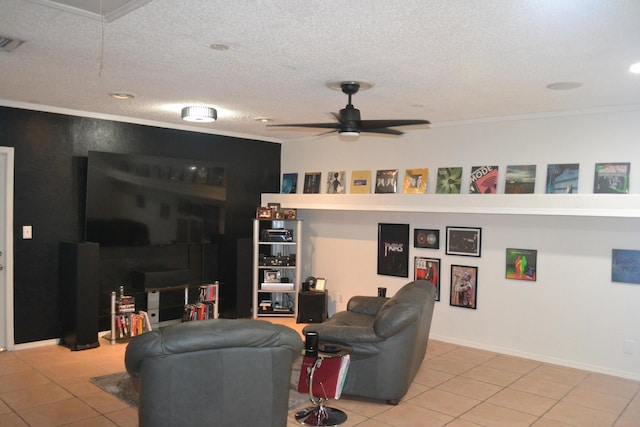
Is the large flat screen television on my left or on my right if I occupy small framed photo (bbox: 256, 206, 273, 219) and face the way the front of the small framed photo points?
on my right

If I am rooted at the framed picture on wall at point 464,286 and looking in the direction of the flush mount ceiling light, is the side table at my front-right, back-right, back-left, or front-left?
front-left

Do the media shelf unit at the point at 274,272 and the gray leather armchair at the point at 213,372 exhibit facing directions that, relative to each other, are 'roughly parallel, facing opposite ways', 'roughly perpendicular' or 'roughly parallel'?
roughly parallel, facing opposite ways

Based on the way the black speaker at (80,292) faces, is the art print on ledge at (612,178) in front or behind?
in front

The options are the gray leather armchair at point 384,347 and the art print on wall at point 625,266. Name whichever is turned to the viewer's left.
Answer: the gray leather armchair

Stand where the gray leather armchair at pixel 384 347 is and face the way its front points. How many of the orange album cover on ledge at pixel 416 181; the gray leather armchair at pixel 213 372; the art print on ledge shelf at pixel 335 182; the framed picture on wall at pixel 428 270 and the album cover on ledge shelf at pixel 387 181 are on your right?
4

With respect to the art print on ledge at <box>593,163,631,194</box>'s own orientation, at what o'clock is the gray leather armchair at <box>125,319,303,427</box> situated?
The gray leather armchair is roughly at 1 o'clock from the art print on ledge.

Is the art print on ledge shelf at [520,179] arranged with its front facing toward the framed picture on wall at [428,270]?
no

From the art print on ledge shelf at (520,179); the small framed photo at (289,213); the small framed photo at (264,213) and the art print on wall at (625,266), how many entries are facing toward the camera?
4

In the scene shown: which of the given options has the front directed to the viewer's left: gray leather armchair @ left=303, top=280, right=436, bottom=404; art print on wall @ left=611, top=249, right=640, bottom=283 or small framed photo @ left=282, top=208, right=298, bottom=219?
the gray leather armchair

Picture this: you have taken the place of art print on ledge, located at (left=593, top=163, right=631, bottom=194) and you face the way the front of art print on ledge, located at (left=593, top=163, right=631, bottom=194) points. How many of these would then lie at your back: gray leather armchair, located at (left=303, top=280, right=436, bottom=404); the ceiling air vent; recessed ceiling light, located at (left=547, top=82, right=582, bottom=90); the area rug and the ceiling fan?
0

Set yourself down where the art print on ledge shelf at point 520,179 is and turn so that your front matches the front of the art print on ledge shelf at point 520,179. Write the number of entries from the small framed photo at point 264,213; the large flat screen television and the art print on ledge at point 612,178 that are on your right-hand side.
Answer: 2

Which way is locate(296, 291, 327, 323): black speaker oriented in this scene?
toward the camera

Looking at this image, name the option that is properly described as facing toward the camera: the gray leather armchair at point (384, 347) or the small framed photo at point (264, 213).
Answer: the small framed photo

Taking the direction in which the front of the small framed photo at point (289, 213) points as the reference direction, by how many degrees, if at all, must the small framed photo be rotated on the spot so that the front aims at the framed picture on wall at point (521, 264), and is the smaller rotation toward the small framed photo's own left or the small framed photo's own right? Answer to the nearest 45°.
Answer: approximately 45° to the small framed photo's own left

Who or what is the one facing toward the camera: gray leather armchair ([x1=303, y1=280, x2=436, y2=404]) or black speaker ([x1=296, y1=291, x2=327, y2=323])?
the black speaker

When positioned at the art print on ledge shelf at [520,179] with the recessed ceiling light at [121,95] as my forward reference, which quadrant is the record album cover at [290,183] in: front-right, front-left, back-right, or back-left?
front-right
